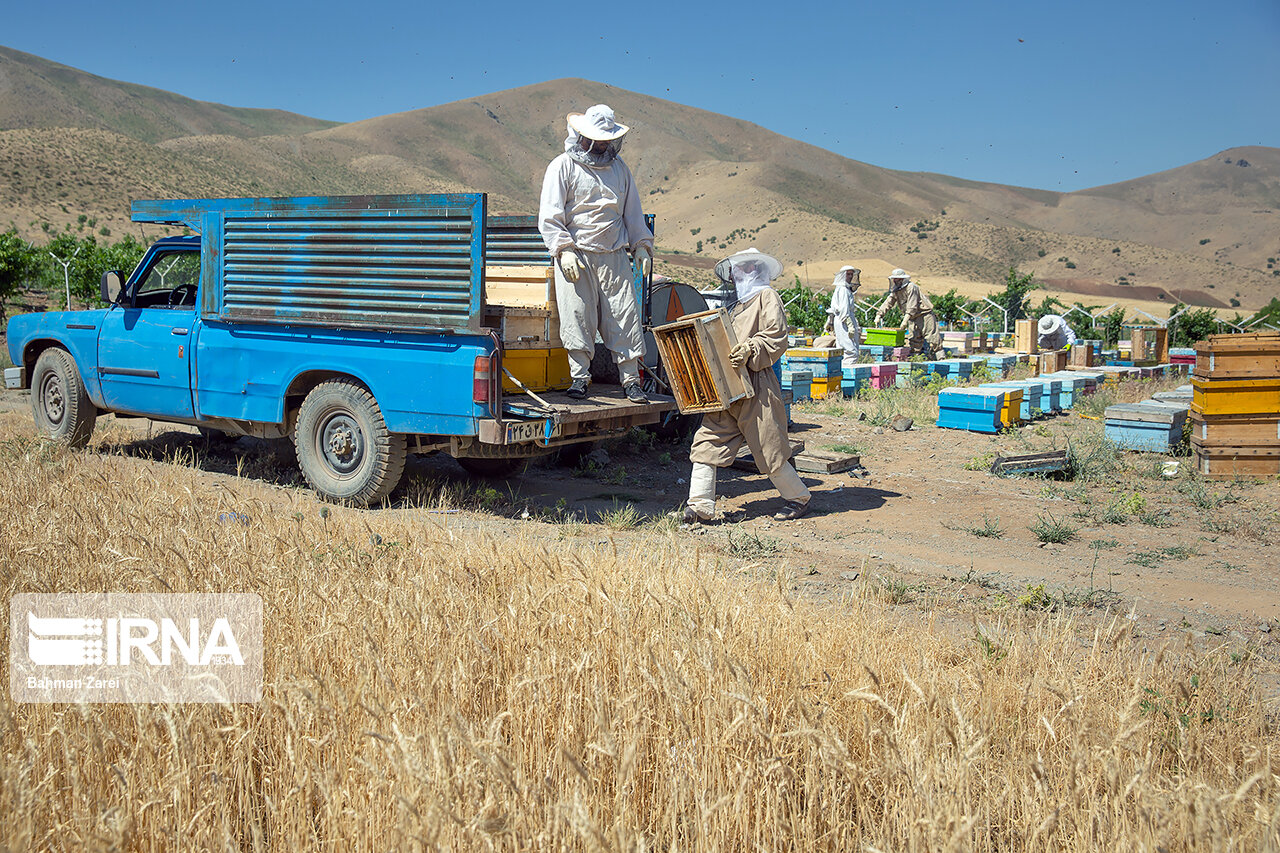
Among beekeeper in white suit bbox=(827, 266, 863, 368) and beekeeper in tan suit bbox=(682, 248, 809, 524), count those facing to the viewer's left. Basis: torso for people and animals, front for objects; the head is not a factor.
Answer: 1

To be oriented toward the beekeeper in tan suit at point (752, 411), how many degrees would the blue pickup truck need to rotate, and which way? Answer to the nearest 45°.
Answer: approximately 135° to its right

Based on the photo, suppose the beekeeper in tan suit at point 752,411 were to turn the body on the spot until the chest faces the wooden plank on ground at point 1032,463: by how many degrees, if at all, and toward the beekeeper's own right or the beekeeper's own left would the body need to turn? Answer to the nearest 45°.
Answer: approximately 135° to the beekeeper's own right

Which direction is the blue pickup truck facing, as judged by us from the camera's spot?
facing away from the viewer and to the left of the viewer

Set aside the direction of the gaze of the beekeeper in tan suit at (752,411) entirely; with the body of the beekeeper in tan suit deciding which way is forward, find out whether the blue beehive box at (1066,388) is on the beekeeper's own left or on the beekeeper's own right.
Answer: on the beekeeper's own right

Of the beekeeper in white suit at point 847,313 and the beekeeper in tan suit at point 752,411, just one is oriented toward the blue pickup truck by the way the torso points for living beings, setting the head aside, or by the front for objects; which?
the beekeeper in tan suit

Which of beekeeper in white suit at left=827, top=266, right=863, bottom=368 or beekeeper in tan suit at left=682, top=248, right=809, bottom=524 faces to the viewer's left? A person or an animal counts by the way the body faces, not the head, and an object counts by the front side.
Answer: the beekeeper in tan suit

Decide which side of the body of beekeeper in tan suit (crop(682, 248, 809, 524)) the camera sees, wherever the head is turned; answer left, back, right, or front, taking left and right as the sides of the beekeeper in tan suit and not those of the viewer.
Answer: left

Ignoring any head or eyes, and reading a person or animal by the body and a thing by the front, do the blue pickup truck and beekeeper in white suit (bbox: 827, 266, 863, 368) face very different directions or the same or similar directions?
very different directions
